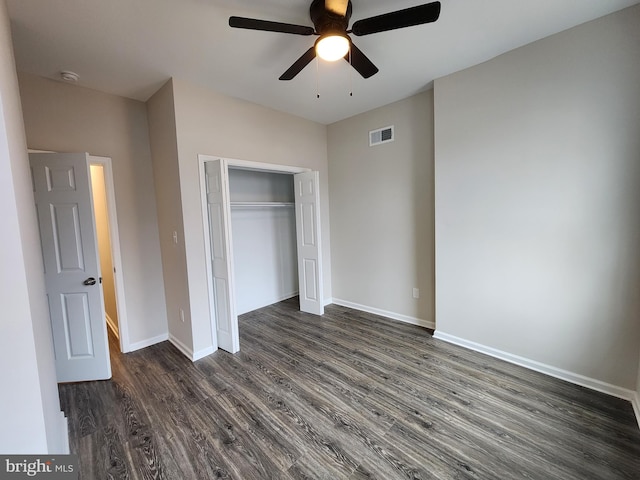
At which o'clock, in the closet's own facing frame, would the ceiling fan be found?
The ceiling fan is roughly at 1 o'clock from the closet.

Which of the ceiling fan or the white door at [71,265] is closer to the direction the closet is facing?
the ceiling fan

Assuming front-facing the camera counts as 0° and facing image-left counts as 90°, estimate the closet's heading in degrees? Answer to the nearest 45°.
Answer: approximately 315°

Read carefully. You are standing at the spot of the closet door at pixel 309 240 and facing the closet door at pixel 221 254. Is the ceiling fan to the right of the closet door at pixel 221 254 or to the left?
left

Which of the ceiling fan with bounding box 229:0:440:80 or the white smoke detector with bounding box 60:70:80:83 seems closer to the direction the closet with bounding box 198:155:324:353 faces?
the ceiling fan

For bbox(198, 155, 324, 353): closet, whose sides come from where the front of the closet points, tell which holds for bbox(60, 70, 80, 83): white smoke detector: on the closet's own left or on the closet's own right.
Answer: on the closet's own right

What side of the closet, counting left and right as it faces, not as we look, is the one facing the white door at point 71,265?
right
